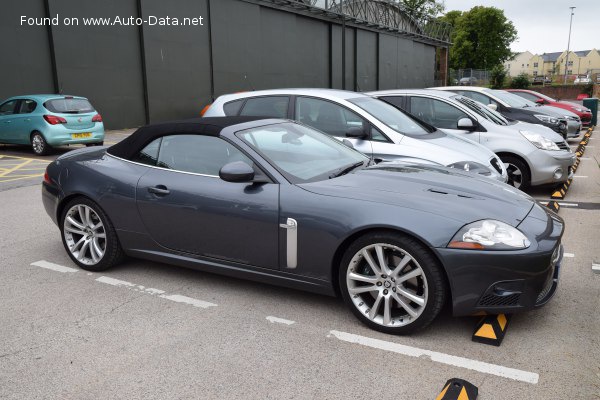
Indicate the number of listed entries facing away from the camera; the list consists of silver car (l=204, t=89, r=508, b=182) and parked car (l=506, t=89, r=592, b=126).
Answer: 0

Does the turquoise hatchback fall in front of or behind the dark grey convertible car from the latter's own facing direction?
behind

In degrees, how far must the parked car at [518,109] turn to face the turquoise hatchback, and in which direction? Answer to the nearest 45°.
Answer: approximately 135° to its right

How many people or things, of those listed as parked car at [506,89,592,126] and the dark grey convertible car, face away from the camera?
0

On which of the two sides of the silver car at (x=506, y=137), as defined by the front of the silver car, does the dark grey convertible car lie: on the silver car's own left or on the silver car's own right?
on the silver car's own right

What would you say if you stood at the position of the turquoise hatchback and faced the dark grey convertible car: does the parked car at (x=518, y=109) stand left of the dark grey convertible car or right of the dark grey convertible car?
left

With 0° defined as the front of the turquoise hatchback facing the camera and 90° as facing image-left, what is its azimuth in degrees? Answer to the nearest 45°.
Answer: approximately 135°

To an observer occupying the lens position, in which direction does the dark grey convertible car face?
facing the viewer and to the right of the viewer

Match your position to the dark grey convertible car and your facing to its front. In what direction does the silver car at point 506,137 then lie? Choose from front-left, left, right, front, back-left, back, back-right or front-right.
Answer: left

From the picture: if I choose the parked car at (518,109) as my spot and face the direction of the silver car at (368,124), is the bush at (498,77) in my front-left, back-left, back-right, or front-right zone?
back-right

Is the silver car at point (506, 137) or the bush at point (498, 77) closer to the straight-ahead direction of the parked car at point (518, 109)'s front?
the silver car

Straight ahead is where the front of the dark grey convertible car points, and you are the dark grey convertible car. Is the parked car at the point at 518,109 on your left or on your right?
on your left

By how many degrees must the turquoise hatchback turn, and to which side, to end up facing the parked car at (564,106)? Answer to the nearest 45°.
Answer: approximately 135° to its right
